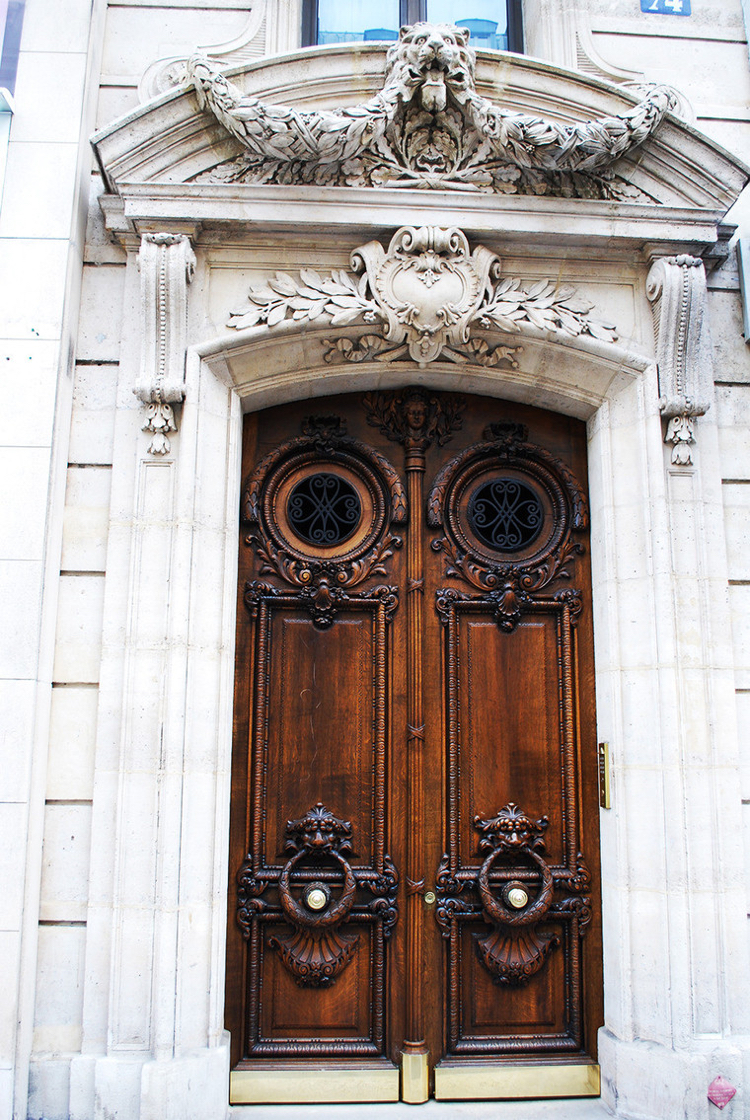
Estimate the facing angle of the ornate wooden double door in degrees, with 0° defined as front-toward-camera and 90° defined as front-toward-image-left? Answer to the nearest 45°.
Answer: approximately 0°

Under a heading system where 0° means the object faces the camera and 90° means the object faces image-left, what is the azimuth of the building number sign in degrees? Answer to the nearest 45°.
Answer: approximately 0°
